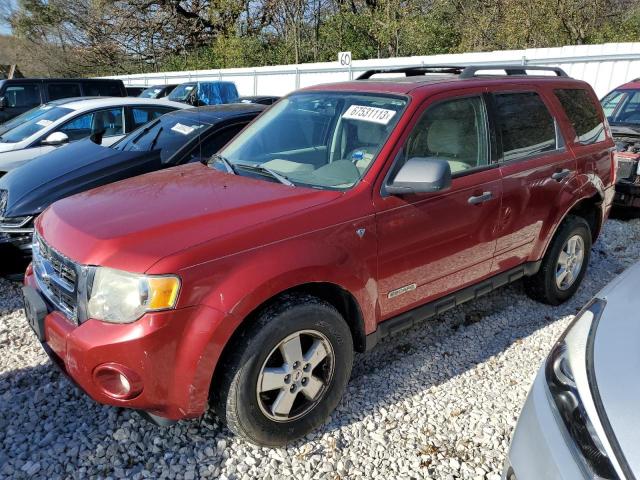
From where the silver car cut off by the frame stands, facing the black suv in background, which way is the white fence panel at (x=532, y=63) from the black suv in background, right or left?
right

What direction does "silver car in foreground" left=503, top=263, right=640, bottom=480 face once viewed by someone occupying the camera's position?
facing the viewer and to the left of the viewer

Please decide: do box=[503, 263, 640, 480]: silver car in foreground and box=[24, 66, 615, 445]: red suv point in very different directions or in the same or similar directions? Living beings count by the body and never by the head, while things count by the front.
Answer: same or similar directions

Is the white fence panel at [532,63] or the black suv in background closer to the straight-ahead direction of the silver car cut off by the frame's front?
the black suv in background

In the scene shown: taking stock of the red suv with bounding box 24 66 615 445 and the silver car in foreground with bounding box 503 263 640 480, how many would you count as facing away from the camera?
0

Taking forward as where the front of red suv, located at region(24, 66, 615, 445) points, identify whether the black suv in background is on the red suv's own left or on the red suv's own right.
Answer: on the red suv's own right

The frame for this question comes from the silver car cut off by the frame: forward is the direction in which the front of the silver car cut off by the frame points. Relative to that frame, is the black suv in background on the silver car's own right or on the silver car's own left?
on the silver car's own right

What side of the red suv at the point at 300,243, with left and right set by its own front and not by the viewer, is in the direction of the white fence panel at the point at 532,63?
back

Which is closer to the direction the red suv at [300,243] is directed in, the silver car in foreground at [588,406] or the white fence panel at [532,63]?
the silver car in foreground

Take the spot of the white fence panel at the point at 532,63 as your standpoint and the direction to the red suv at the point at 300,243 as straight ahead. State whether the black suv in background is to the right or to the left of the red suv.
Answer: right

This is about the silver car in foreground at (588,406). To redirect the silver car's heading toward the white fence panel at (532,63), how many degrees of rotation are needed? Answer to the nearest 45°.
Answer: approximately 135° to its right
